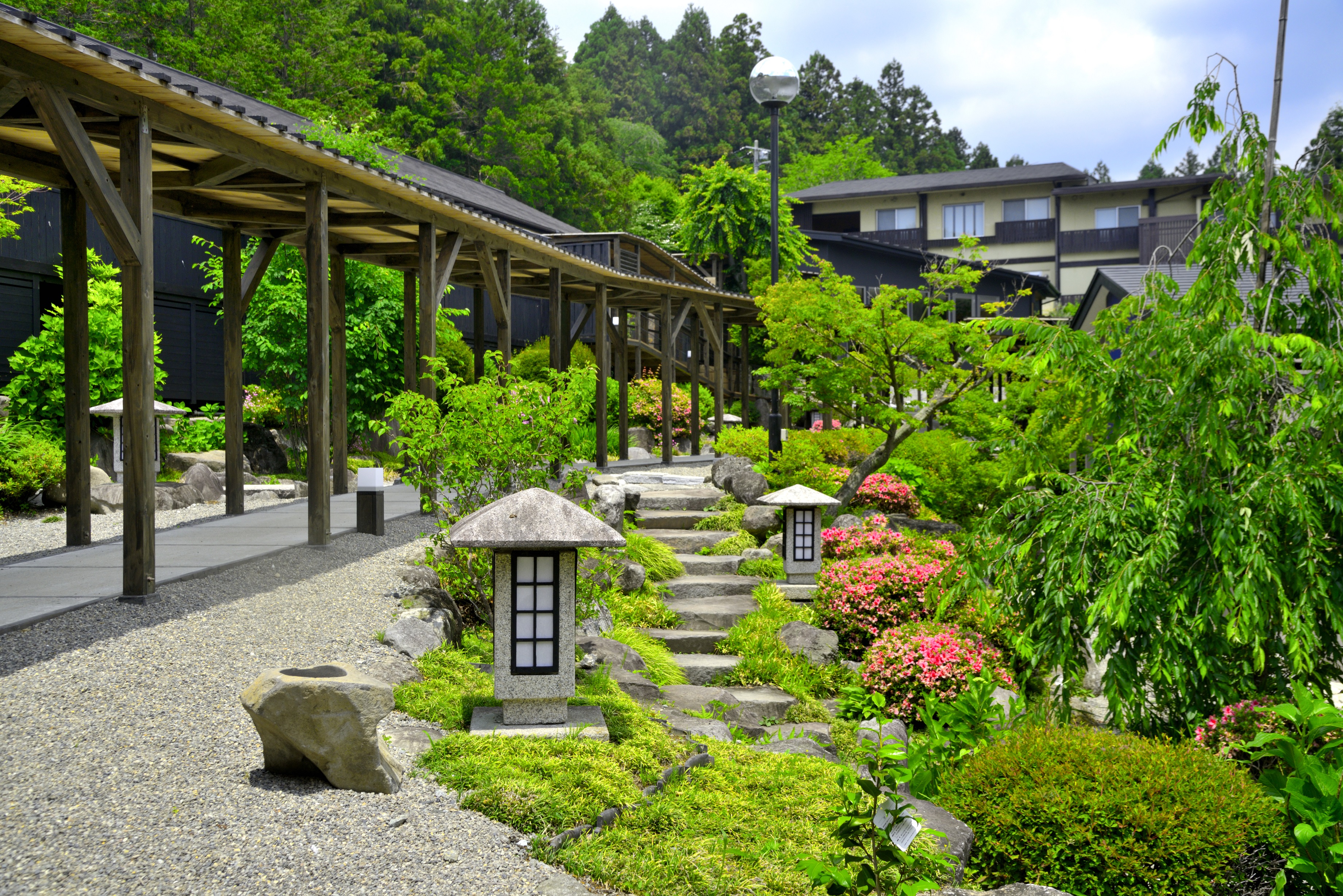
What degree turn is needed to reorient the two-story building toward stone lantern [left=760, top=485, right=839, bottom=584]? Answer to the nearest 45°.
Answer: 0° — it already faces it

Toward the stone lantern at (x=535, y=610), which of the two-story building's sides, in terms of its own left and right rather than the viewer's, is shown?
front

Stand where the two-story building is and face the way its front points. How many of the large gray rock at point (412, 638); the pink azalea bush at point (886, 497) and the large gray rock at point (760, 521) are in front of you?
3

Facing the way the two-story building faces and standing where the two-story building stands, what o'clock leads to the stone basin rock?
The stone basin rock is roughly at 12 o'clock from the two-story building.

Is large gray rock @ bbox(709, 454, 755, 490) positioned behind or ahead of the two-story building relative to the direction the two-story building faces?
ahead

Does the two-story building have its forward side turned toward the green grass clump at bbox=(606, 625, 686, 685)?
yes

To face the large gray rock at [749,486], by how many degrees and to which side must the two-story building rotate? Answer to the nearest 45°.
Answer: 0° — it already faces it

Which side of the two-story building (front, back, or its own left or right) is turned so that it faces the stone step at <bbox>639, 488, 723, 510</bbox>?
front

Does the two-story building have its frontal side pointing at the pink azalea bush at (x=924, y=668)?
yes

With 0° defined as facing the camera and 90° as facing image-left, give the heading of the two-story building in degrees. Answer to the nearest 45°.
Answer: approximately 0°

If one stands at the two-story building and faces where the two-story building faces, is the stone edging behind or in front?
in front

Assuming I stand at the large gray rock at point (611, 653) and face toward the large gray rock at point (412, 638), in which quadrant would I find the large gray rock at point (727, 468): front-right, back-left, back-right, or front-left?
back-right

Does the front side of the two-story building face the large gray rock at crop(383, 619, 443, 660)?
yes
